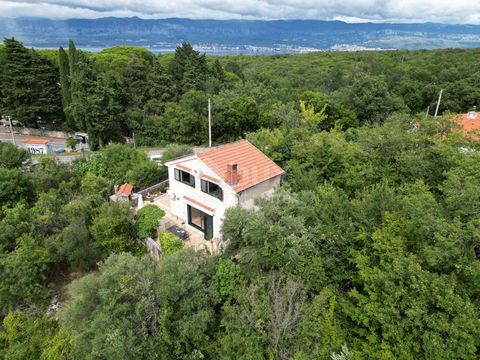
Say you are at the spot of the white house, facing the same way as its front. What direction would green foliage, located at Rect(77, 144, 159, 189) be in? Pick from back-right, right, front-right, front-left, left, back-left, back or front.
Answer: right

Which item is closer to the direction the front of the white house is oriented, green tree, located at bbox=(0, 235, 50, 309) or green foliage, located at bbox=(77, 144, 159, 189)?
the green tree

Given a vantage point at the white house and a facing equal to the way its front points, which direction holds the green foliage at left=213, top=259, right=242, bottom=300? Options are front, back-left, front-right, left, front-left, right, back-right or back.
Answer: front-left

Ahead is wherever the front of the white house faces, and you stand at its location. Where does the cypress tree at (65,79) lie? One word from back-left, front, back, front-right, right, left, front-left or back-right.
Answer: right

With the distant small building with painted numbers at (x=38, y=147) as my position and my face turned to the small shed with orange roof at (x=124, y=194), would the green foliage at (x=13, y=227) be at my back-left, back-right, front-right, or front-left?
front-right

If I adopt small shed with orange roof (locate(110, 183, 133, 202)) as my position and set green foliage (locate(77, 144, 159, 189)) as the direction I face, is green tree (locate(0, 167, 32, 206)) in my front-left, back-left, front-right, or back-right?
front-left

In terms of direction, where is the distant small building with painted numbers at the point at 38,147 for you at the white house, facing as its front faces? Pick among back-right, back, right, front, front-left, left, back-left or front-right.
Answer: right

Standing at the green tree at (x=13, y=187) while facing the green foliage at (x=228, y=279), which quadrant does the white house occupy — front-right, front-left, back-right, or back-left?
front-left

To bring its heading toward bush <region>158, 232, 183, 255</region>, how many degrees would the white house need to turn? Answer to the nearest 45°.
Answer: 0° — it already faces it

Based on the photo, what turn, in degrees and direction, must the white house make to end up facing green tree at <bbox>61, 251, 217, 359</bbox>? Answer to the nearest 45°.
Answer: approximately 45° to its left

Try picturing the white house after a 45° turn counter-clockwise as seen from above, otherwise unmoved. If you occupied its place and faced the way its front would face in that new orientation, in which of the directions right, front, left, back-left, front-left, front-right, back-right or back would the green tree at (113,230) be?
right

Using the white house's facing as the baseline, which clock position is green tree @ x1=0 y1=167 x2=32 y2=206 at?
The green tree is roughly at 2 o'clock from the white house.

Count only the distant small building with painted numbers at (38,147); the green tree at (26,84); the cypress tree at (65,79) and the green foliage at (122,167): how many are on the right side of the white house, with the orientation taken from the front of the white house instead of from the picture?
4

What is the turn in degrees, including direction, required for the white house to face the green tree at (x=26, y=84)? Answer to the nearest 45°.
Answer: approximately 90° to its right

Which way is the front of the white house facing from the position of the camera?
facing the viewer and to the left of the viewer

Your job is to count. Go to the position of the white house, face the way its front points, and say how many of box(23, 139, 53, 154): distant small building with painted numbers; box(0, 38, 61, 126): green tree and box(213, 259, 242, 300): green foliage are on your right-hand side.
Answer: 2

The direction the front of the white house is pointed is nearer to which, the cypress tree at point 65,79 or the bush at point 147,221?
the bush

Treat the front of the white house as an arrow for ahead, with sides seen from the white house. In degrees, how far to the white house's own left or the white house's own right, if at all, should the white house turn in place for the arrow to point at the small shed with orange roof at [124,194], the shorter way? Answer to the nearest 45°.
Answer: approximately 90° to the white house's own right
